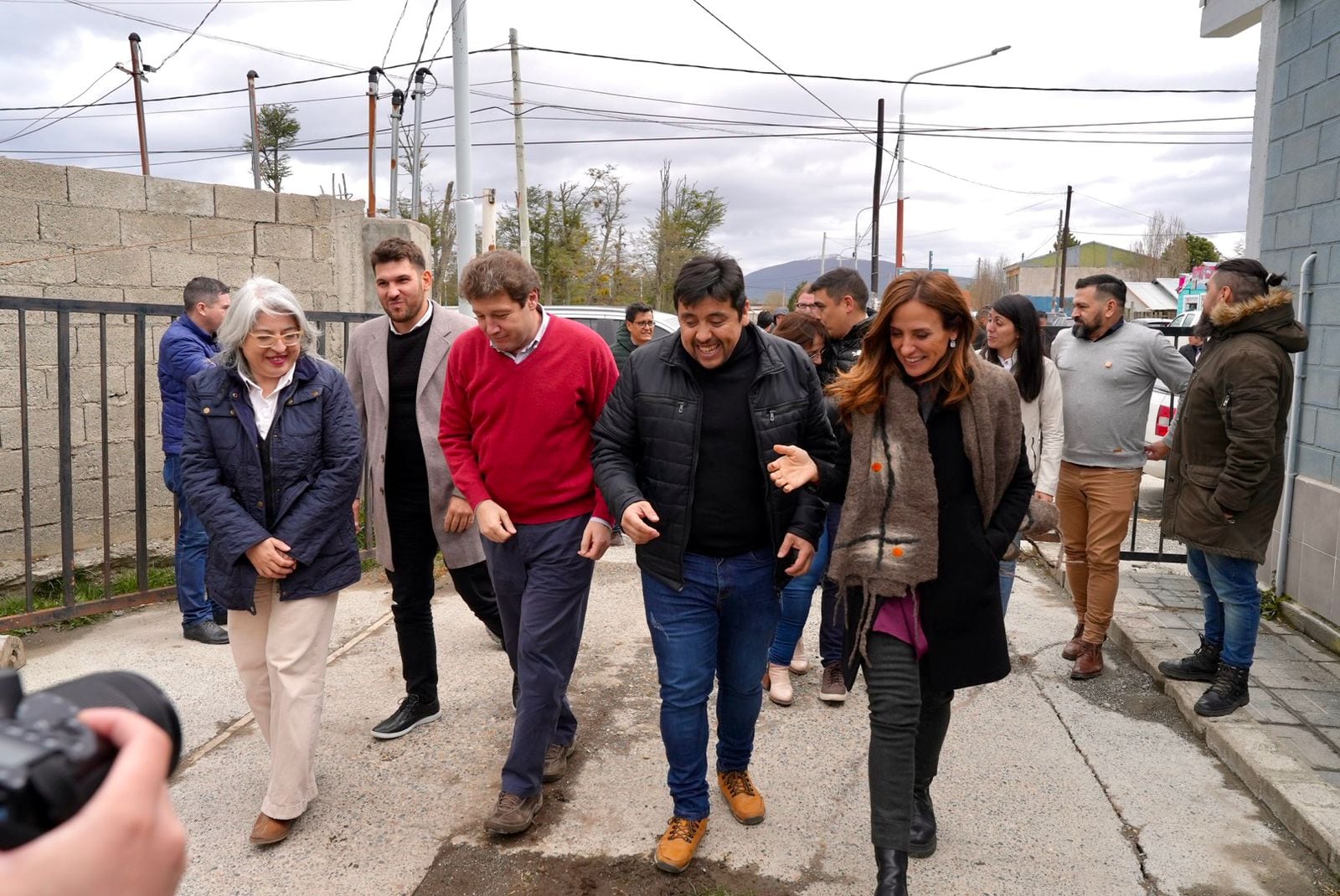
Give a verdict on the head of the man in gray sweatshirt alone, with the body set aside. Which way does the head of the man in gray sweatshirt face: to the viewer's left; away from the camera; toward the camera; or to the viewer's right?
to the viewer's left

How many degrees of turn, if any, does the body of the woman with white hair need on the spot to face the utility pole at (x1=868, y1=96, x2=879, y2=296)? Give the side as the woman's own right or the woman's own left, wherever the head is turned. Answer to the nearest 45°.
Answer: approximately 135° to the woman's own left

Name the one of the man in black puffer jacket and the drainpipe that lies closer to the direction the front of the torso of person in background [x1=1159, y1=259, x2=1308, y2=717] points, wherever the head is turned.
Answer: the man in black puffer jacket

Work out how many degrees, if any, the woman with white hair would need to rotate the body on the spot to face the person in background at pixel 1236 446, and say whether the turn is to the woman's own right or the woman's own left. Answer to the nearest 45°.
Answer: approximately 90° to the woman's own left

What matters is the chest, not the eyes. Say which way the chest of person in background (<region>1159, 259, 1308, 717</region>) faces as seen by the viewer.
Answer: to the viewer's left

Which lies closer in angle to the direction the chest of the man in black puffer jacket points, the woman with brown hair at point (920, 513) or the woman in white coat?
the woman with brown hair

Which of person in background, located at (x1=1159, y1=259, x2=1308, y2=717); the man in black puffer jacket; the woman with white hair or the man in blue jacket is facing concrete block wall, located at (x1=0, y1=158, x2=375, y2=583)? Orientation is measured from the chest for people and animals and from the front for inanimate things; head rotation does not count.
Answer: the person in background

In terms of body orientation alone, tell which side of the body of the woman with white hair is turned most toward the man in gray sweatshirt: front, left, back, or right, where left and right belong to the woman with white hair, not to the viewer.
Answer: left
